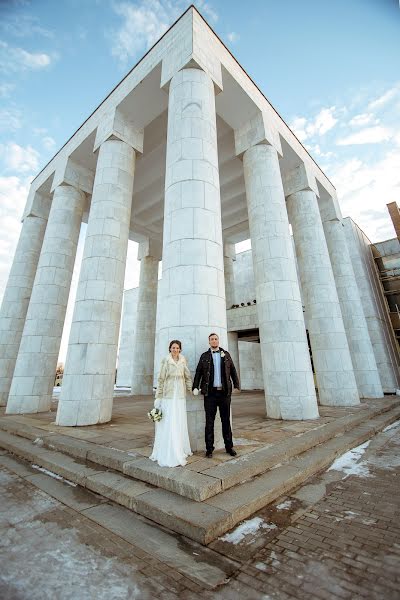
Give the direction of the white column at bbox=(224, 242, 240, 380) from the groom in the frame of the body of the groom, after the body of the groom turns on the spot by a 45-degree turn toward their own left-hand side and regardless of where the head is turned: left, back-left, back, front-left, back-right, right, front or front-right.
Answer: back-left

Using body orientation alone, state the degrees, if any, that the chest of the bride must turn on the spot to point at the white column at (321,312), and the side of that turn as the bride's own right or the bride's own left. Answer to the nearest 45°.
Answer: approximately 135° to the bride's own left

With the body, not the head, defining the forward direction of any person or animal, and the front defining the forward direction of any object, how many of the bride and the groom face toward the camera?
2

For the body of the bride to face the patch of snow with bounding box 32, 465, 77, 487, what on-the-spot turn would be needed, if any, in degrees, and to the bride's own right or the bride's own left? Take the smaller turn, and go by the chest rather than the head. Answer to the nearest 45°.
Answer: approximately 90° to the bride's own right

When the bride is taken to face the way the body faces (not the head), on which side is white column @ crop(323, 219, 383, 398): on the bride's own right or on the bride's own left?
on the bride's own left

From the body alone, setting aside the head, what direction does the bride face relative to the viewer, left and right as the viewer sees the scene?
facing the viewer

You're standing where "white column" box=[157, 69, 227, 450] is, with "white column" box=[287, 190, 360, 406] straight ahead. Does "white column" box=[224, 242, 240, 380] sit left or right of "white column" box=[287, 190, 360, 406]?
left

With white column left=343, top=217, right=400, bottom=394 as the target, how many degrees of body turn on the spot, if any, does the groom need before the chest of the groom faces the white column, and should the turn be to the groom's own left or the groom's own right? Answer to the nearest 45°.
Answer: approximately 135° to the groom's own left

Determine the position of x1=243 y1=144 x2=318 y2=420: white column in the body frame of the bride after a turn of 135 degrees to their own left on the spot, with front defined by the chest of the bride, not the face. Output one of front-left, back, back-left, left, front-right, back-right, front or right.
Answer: front

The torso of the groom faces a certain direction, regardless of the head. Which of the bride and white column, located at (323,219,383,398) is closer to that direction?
the bride

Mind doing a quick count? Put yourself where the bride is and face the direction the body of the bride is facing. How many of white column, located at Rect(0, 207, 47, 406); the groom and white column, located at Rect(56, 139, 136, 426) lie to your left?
1
